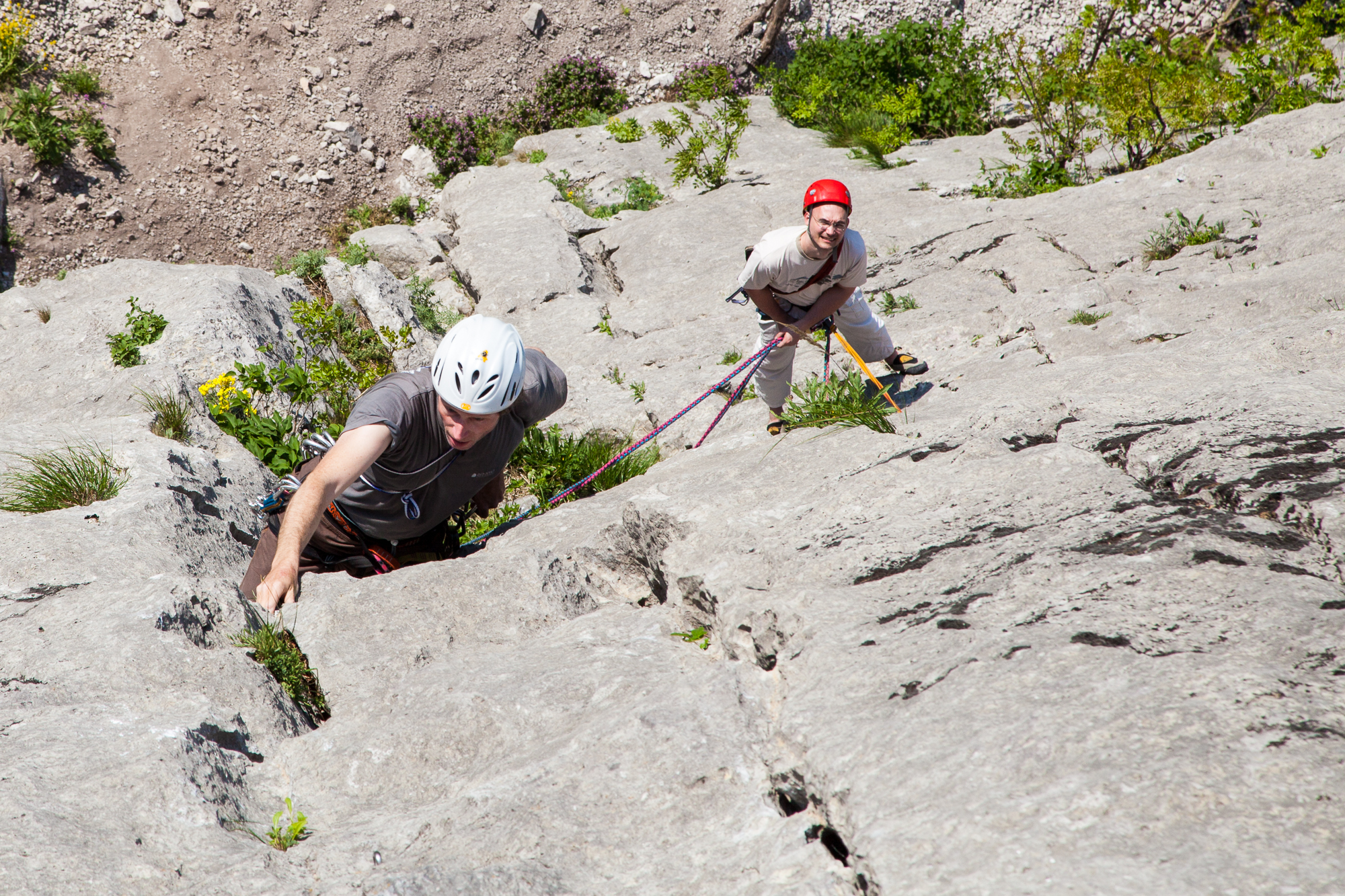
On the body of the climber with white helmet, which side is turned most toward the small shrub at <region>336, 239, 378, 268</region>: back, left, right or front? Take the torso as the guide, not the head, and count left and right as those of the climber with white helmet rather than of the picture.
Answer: back

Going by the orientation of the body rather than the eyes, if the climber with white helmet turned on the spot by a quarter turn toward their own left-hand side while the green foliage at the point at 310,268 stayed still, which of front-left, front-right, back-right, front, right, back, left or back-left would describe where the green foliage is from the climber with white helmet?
left

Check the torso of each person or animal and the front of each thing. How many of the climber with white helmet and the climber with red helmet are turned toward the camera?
2

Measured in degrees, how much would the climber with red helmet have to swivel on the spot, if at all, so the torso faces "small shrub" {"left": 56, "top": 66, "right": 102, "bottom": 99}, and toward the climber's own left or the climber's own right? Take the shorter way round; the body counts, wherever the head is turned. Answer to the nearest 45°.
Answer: approximately 135° to the climber's own right

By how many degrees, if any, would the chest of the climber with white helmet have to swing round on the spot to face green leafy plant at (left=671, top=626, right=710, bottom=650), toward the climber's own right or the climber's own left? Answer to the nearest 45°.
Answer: approximately 45° to the climber's own left

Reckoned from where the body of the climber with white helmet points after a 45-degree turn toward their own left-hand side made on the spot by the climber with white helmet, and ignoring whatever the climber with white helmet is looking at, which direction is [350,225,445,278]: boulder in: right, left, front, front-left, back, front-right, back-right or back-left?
back-left

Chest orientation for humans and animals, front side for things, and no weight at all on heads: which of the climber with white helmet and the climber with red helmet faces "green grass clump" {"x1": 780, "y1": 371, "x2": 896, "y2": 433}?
the climber with red helmet

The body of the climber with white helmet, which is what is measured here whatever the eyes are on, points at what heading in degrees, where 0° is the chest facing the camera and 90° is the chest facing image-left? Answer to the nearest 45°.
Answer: approximately 0°
